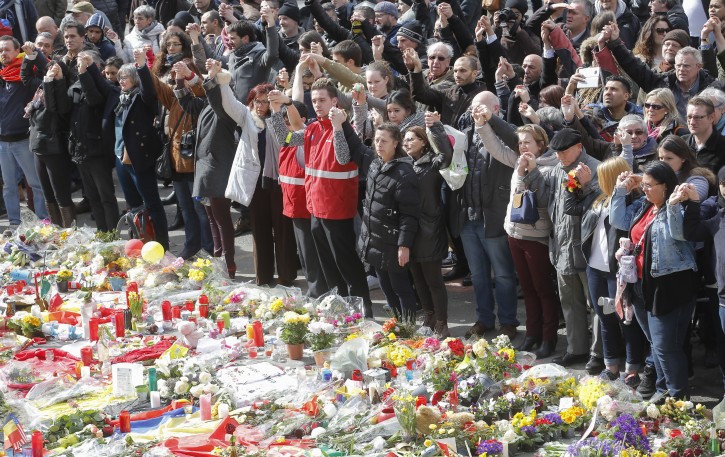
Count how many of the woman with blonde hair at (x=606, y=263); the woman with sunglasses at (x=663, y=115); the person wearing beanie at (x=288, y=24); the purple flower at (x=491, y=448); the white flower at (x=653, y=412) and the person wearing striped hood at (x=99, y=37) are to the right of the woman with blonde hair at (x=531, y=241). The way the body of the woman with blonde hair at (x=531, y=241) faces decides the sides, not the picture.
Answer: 2

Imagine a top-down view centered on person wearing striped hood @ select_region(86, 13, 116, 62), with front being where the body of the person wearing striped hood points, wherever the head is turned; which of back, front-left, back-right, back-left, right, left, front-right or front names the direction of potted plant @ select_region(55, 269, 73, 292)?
front-left

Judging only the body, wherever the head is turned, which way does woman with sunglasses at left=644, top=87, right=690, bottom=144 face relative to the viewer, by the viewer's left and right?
facing the viewer and to the left of the viewer

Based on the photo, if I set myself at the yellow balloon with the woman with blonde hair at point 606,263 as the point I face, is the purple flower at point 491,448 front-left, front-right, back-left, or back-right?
front-right

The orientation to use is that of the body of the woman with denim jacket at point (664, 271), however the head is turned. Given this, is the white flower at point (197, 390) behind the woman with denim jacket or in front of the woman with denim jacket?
in front

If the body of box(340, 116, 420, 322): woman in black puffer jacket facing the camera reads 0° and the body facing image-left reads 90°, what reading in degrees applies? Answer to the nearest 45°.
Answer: approximately 45°

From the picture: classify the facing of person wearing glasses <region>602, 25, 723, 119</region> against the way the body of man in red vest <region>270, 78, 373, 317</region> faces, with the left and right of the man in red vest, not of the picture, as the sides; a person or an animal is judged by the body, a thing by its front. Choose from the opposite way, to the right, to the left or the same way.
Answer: the same way

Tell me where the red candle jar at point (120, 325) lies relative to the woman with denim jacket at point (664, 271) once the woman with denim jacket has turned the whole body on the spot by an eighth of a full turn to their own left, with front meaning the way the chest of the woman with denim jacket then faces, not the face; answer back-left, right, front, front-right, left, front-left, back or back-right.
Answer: right

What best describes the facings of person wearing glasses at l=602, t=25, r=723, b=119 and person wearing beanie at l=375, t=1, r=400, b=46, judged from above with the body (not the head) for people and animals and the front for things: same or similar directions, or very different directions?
same or similar directions

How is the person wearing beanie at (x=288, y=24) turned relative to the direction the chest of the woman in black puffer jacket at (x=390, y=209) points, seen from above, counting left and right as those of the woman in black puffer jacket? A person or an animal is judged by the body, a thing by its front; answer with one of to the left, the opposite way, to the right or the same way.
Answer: the same way

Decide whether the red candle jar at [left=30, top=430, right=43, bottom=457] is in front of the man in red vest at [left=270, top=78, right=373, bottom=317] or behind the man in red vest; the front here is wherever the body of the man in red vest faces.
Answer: in front

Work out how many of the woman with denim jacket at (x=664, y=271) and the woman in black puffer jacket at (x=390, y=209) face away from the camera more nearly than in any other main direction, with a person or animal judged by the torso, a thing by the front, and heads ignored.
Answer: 0

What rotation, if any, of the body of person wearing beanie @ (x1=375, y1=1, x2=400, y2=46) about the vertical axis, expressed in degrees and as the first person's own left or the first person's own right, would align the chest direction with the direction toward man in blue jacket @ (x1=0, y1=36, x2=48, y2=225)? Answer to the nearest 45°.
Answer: approximately 45° to the first person's own right

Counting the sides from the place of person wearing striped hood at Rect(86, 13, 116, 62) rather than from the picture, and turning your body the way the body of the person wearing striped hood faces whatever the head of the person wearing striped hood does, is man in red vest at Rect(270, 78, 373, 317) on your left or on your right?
on your left
